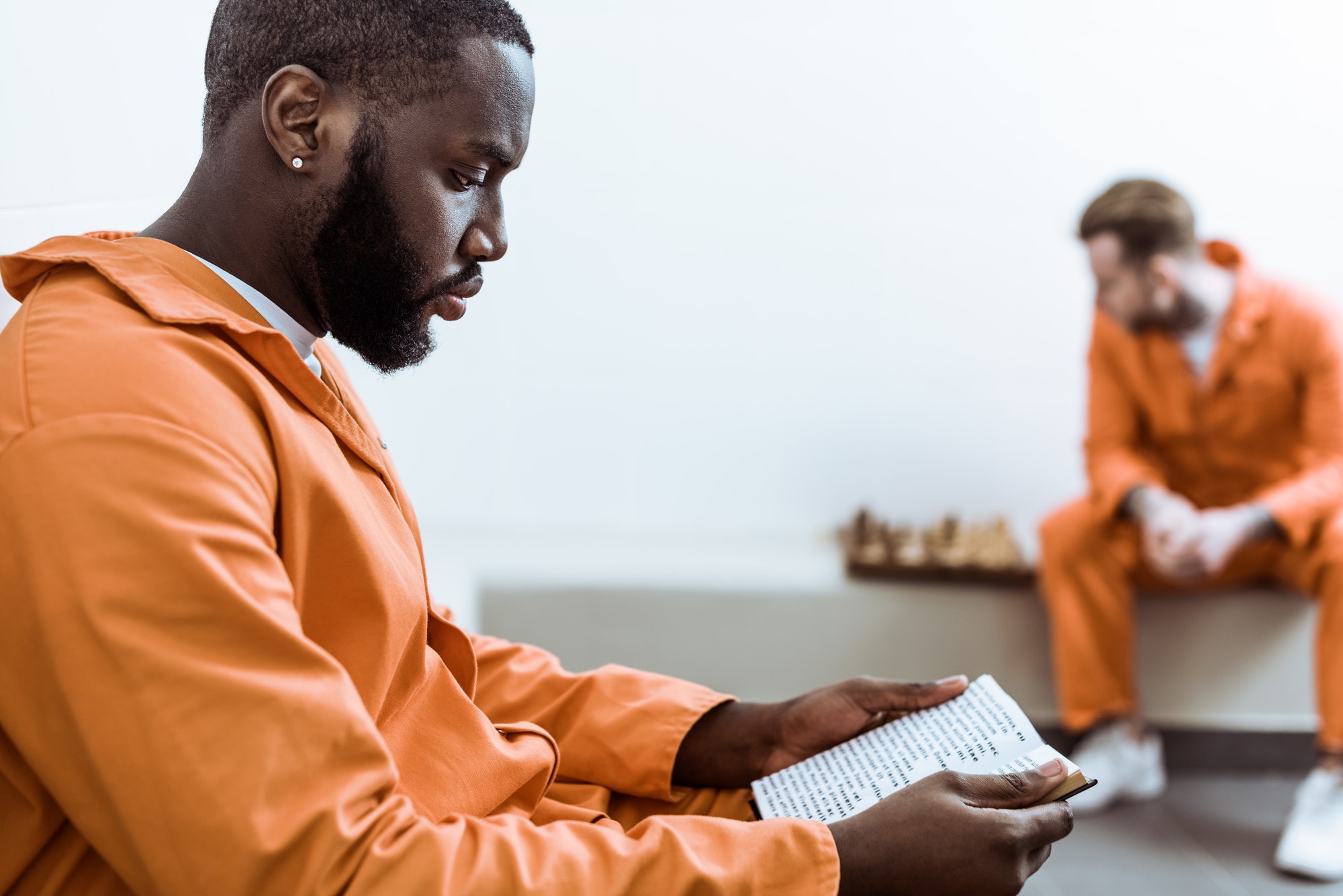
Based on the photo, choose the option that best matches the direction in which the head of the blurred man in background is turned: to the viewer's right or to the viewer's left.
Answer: to the viewer's left

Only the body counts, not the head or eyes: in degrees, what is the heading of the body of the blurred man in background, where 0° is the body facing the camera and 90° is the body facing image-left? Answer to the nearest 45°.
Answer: approximately 45°
